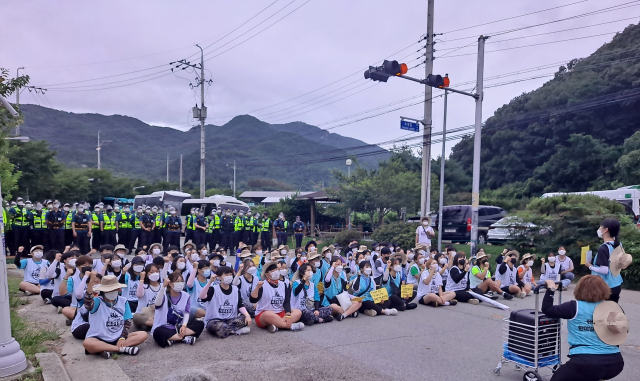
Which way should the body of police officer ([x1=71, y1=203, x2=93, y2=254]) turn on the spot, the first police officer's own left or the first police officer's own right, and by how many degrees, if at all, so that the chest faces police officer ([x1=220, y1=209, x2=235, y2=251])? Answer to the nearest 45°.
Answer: approximately 90° to the first police officer's own left

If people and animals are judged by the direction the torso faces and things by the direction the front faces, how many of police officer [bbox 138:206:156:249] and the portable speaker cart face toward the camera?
1

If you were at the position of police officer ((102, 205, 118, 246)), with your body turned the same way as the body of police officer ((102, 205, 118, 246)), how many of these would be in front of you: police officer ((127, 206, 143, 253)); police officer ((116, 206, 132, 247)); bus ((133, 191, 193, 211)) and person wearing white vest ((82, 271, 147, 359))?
1

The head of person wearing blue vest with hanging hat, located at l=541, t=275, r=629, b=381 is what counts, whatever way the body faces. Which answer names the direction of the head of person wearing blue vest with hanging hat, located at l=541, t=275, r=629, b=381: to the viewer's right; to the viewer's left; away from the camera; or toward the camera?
away from the camera

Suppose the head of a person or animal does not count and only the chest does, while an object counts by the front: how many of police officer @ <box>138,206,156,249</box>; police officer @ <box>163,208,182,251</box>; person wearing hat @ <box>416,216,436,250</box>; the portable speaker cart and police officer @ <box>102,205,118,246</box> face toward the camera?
4

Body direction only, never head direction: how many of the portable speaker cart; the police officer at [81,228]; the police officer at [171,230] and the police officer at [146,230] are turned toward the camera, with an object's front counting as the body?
3

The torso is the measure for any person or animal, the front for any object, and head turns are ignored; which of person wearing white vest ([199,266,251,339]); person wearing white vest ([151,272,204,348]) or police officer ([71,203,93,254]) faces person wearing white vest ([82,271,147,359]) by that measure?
the police officer

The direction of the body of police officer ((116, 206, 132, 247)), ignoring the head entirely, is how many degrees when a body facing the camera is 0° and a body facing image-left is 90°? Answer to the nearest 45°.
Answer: approximately 315°

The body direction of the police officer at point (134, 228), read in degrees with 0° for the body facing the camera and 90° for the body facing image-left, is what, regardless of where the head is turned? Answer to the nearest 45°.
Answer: approximately 315°

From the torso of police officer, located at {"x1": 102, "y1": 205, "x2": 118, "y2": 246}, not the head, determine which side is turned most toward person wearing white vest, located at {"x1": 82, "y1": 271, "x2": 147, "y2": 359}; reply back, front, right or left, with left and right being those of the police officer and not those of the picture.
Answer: front

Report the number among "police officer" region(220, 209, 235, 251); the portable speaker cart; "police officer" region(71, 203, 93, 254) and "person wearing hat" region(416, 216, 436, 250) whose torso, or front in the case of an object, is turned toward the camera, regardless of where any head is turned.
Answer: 3
